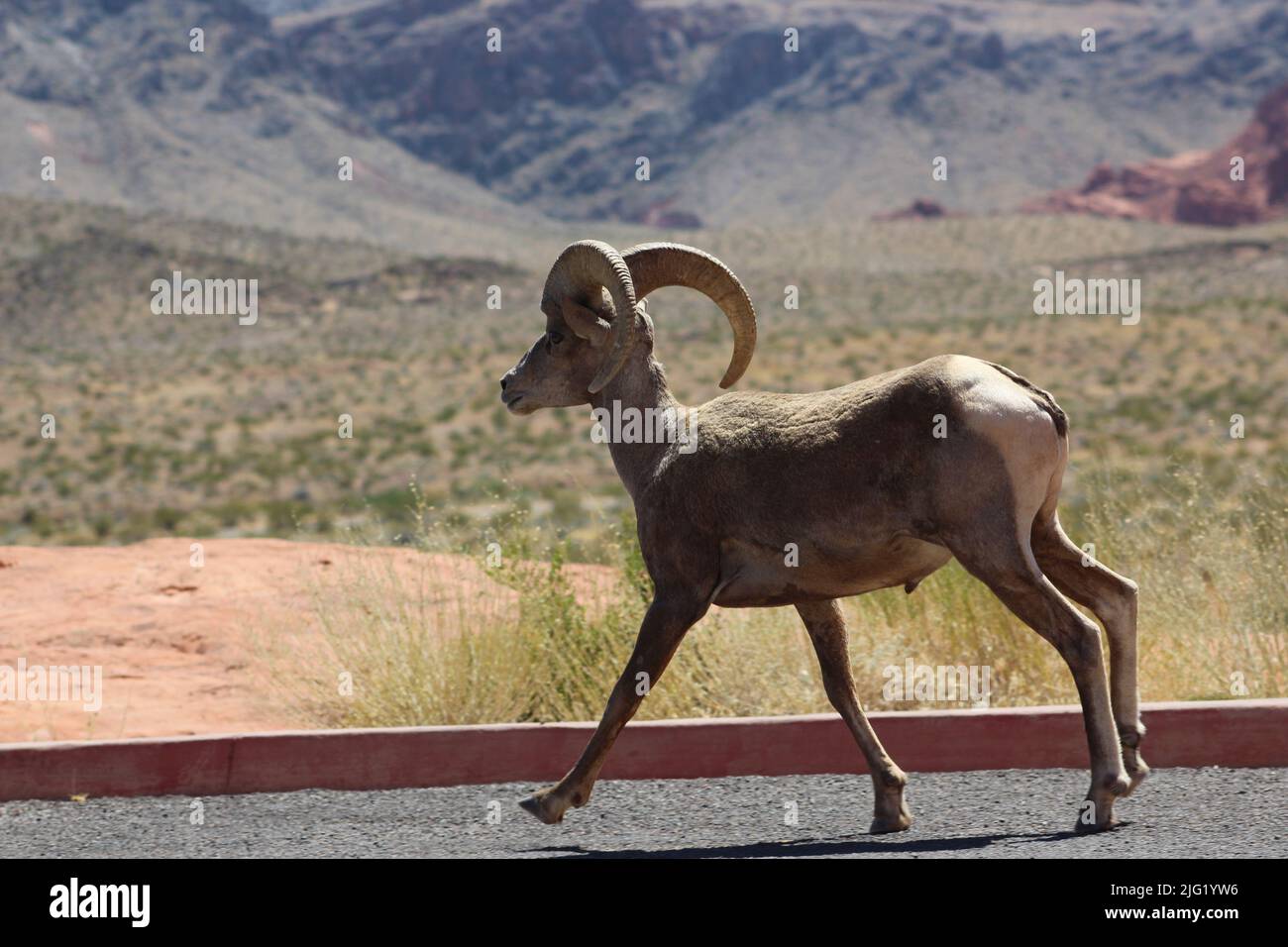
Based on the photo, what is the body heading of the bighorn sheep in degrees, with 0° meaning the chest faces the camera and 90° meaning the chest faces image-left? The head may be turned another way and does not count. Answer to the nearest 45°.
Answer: approximately 90°
